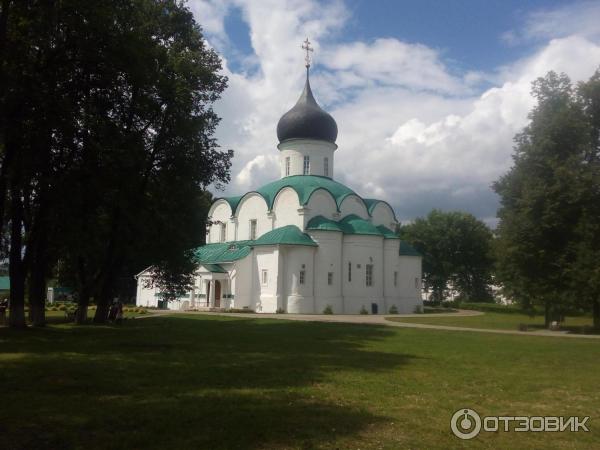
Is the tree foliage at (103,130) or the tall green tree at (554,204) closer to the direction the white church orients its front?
the tree foliage

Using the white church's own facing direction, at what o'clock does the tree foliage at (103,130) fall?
The tree foliage is roughly at 11 o'clock from the white church.

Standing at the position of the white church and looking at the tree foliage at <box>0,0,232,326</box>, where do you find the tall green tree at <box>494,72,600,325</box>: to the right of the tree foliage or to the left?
left

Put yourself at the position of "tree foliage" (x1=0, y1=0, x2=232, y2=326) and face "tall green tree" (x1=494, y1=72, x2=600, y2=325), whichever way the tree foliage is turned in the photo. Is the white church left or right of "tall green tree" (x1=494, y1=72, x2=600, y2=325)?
left

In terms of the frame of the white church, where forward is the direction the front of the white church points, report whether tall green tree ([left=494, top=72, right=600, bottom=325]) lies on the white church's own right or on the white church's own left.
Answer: on the white church's own left

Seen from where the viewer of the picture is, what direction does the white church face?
facing the viewer and to the left of the viewer
